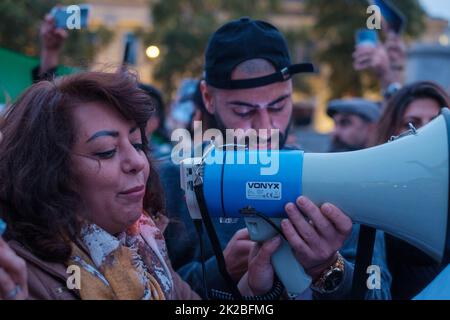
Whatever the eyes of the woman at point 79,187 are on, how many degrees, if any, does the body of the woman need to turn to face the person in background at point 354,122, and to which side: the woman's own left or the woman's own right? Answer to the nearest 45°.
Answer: approximately 90° to the woman's own left

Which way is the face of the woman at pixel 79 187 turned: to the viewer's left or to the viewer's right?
to the viewer's right

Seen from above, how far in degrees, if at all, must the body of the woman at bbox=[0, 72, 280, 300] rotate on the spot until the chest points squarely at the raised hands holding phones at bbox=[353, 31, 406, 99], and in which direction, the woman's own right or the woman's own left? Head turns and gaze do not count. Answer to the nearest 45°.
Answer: approximately 90° to the woman's own left

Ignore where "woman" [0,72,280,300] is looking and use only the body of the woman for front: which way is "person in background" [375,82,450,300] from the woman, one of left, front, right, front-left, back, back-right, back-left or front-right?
left

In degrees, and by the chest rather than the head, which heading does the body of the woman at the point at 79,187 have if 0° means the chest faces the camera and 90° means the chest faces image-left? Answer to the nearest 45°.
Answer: approximately 315°

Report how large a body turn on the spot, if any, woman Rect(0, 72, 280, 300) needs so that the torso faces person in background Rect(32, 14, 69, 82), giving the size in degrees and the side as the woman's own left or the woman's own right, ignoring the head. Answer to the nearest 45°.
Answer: approximately 135° to the woman's own left

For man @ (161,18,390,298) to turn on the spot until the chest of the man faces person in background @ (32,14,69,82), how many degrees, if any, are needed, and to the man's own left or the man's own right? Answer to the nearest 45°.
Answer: approximately 135° to the man's own right

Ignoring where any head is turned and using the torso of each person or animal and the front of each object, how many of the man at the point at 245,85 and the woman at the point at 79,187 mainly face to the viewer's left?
0

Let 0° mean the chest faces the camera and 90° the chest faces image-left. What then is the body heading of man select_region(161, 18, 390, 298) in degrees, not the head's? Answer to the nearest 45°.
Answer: approximately 0°
